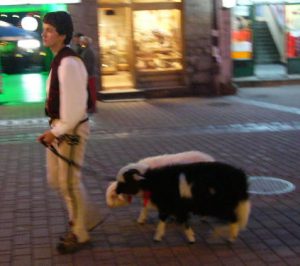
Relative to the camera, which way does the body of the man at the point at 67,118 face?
to the viewer's left

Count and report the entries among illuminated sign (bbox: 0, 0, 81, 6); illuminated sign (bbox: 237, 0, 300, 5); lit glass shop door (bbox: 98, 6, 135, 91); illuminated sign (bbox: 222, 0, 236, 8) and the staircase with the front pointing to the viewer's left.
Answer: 0

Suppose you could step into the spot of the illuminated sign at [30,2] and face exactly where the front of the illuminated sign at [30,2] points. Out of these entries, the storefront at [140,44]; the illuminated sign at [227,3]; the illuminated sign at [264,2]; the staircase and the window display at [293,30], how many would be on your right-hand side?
0

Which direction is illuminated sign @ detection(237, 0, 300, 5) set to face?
toward the camera

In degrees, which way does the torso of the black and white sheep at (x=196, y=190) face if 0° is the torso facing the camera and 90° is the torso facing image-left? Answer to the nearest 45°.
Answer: approximately 90°

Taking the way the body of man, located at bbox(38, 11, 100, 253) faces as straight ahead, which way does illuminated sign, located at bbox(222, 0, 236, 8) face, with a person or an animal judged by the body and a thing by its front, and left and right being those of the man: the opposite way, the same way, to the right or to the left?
to the left

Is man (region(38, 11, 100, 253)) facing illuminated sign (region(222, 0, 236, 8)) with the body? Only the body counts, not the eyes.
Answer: no

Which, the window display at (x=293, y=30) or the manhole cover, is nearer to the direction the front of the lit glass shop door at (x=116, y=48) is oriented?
the manhole cover

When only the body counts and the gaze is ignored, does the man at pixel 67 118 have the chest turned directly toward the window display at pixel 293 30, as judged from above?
no

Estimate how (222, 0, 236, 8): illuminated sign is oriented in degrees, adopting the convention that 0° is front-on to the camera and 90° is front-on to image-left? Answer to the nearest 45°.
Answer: approximately 0°

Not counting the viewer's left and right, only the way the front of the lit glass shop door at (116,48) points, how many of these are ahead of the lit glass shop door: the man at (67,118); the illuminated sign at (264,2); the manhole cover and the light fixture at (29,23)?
2

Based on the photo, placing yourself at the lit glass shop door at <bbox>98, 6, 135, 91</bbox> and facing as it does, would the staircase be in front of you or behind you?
behind

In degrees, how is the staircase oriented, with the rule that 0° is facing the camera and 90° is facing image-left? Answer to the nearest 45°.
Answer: approximately 0°
